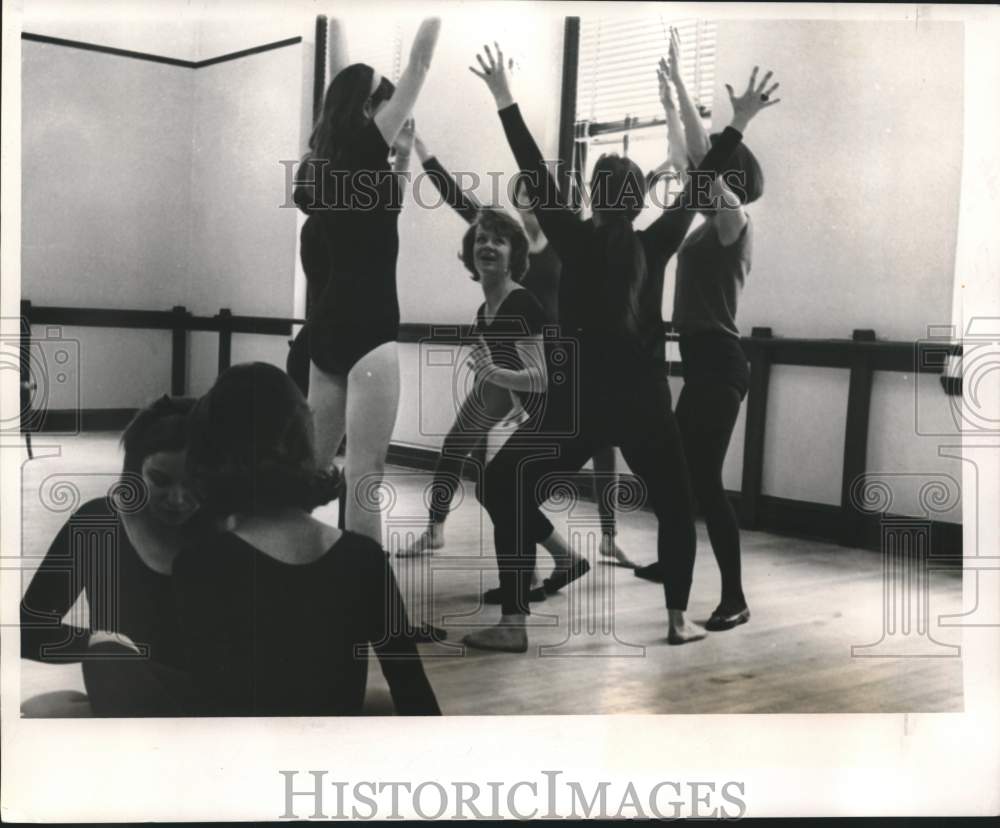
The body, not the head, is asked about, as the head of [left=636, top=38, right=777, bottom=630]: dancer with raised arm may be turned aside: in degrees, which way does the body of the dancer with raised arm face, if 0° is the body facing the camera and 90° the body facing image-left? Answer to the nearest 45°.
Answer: approximately 90°

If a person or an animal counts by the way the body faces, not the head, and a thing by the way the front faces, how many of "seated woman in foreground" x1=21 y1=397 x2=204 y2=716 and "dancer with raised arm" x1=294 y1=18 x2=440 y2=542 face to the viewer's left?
0

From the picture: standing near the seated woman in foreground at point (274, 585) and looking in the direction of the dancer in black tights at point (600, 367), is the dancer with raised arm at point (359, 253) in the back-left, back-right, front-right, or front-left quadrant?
front-left

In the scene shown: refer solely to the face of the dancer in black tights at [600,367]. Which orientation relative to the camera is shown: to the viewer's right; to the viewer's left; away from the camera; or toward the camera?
away from the camera

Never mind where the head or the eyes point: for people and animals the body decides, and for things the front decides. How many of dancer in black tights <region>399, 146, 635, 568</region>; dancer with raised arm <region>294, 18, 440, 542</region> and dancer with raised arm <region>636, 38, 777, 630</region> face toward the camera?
1

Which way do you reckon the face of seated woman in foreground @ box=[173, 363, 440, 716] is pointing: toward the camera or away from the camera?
away from the camera

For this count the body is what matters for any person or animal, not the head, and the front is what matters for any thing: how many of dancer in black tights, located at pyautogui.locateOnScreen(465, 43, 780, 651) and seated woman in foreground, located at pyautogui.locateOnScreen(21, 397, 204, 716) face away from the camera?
1

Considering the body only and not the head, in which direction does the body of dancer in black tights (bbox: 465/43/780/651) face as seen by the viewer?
away from the camera

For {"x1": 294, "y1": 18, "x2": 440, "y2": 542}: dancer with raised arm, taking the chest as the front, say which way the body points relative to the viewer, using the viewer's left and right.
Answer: facing away from the viewer and to the right of the viewer

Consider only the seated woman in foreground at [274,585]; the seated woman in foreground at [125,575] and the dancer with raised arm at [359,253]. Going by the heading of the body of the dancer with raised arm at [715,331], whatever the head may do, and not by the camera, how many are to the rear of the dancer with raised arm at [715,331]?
0

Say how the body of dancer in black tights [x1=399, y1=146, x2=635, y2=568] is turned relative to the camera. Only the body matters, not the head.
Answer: toward the camera

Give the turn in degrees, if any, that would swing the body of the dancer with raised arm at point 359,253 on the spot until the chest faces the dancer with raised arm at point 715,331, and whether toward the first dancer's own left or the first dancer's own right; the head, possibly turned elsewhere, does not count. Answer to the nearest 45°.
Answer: approximately 45° to the first dancer's own right
